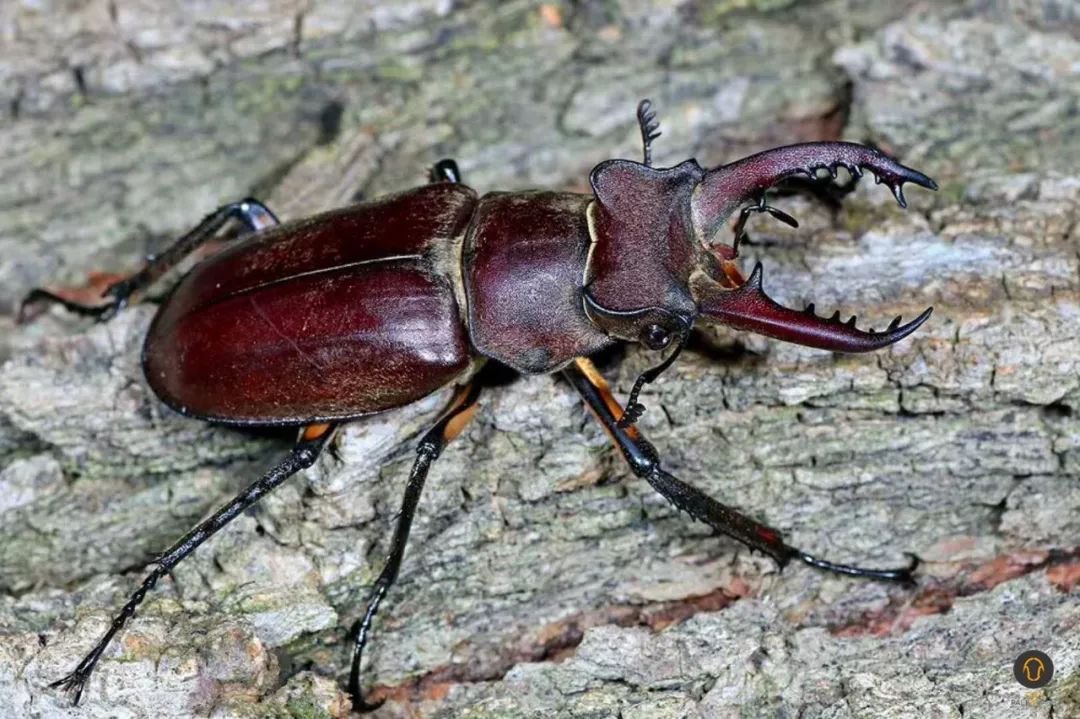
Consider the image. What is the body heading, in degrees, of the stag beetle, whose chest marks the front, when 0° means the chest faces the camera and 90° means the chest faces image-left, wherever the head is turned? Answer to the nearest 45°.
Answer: approximately 270°
